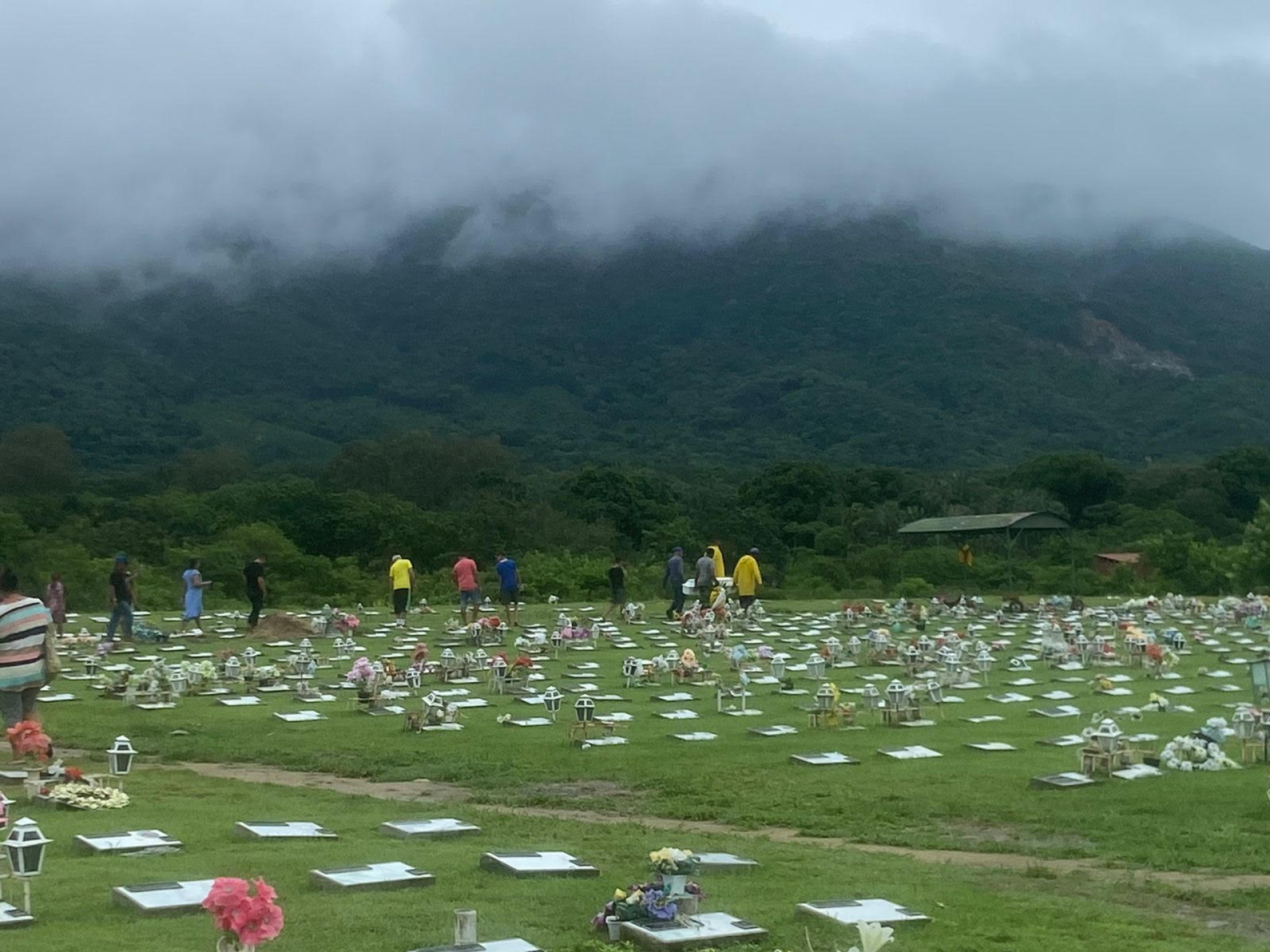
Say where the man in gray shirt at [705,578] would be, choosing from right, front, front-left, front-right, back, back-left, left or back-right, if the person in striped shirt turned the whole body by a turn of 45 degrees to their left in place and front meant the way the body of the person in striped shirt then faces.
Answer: right

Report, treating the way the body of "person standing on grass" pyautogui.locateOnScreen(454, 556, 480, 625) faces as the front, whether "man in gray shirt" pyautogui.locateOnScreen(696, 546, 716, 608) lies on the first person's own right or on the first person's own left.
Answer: on the first person's own right

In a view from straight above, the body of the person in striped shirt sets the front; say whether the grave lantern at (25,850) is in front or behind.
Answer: behind

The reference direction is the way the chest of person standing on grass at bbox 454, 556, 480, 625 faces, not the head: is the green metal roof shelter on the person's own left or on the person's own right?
on the person's own right

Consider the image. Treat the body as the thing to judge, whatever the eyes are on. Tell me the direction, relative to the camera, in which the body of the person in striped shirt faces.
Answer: away from the camera

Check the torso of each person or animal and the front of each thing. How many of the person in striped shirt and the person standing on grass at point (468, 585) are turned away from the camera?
2

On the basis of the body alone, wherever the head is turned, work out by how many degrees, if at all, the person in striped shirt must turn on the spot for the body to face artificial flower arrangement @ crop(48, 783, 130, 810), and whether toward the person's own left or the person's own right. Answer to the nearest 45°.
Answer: approximately 180°

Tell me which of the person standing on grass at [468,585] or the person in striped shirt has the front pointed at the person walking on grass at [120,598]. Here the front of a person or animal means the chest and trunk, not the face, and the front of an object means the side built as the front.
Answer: the person in striped shirt

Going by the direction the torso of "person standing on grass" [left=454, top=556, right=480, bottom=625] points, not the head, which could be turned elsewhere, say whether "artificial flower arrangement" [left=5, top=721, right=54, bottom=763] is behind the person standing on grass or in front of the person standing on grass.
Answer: behind

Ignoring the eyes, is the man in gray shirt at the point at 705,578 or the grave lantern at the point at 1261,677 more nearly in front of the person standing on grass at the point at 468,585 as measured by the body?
the man in gray shirt

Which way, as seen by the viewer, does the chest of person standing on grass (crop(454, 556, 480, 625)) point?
away from the camera

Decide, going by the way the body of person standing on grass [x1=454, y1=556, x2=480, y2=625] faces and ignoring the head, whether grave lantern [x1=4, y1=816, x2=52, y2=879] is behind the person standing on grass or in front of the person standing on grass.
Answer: behind

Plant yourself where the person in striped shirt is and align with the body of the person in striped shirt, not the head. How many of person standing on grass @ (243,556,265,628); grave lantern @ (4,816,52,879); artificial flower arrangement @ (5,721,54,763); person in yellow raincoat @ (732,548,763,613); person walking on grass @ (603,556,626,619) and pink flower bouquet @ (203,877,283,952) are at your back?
3

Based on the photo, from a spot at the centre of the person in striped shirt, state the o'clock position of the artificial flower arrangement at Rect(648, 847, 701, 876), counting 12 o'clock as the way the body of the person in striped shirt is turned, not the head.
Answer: The artificial flower arrangement is roughly at 5 o'clock from the person in striped shirt.

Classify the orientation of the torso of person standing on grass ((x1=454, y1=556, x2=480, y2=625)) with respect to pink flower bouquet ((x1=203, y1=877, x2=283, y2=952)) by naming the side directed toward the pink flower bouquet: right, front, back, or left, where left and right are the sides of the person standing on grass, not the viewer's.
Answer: back
